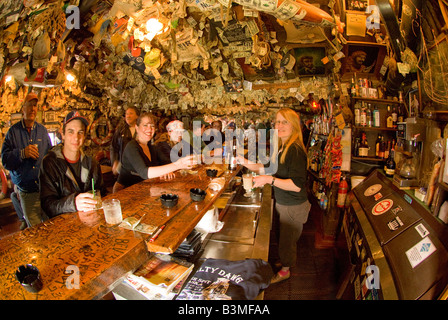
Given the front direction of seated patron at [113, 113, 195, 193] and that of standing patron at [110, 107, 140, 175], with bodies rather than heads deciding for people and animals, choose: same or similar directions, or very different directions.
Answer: same or similar directions

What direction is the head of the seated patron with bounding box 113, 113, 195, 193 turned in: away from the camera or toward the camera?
toward the camera

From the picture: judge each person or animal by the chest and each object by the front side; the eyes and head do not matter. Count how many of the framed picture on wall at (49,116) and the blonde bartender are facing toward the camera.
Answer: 1

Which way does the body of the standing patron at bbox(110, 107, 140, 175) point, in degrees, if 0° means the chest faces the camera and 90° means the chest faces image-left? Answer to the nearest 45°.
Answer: approximately 315°

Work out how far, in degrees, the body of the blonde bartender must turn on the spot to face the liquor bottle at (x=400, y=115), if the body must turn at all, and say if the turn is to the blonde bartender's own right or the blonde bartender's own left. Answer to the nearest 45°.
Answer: approximately 135° to the blonde bartender's own right

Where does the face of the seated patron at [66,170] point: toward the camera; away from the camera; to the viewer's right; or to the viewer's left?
toward the camera

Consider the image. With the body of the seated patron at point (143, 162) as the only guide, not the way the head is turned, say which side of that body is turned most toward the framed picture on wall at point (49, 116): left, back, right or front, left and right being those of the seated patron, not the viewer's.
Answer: back

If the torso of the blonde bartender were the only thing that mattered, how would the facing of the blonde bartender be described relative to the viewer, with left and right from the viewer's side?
facing to the left of the viewer
